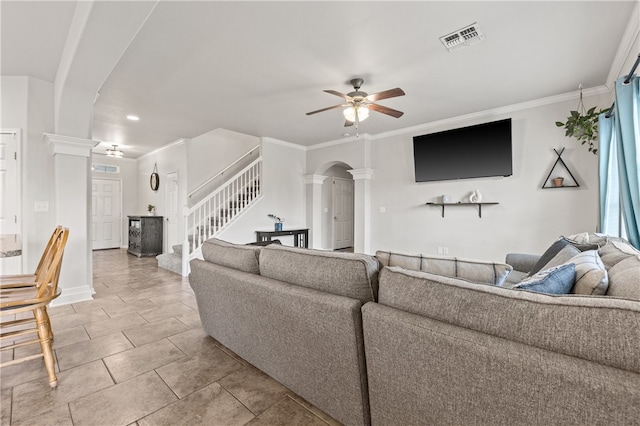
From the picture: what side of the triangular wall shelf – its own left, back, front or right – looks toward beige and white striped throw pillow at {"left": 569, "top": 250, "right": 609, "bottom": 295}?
front

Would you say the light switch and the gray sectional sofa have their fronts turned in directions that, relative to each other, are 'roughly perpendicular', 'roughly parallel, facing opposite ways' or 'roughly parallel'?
roughly perpendicular

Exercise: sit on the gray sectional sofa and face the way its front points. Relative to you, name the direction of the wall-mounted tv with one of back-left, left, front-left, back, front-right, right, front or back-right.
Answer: front-left

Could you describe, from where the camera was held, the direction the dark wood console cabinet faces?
facing the viewer and to the left of the viewer

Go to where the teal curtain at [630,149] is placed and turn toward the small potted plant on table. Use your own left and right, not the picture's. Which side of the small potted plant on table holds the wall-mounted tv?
right

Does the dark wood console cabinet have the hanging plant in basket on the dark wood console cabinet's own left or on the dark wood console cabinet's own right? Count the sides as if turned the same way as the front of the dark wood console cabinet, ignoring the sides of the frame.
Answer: on the dark wood console cabinet's own left

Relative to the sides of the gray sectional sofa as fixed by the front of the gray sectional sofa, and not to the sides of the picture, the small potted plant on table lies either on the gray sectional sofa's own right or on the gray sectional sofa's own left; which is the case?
on the gray sectional sofa's own left

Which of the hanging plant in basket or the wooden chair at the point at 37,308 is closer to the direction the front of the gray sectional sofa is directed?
the hanging plant in basket

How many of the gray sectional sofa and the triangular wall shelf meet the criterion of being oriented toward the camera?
1

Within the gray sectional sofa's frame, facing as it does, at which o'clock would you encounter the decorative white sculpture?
The decorative white sculpture is roughly at 11 o'clock from the gray sectional sofa.

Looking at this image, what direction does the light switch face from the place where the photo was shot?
facing the viewer

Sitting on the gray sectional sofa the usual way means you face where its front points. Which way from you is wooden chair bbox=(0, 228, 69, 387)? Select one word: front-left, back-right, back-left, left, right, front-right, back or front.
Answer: back-left
